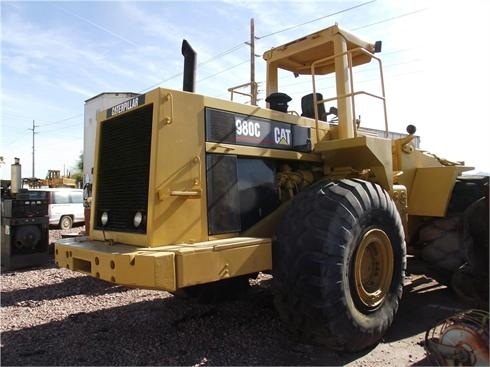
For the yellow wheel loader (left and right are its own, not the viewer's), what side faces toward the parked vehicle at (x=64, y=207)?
left

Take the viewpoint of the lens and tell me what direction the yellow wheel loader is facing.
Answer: facing away from the viewer and to the right of the viewer
